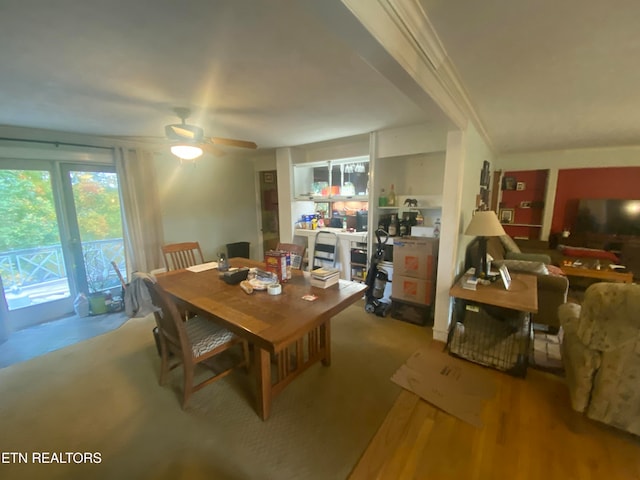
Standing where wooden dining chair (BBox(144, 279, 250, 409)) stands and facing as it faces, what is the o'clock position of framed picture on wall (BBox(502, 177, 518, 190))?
The framed picture on wall is roughly at 1 o'clock from the wooden dining chair.

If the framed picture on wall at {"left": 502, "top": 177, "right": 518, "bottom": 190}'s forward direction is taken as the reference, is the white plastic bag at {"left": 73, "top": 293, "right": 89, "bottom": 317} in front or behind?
in front

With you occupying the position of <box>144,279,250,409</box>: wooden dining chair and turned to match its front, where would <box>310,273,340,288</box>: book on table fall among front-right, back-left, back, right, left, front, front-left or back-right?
front-right

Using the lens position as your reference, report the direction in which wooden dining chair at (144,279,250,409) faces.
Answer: facing away from the viewer and to the right of the viewer

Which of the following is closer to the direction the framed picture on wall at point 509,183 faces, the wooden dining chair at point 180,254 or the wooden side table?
the wooden side table

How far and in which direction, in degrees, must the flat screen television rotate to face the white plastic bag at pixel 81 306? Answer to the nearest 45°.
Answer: approximately 45° to its right

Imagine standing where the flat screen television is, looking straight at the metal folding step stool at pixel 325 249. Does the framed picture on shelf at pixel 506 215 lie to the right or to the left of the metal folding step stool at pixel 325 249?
right

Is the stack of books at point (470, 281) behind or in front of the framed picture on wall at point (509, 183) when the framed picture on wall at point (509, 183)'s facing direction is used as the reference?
in front

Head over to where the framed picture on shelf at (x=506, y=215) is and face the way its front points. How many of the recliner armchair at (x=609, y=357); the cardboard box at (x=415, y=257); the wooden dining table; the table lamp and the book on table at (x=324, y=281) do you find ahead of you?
5

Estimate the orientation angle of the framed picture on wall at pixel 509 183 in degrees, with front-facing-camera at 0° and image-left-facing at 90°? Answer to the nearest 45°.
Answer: approximately 0°

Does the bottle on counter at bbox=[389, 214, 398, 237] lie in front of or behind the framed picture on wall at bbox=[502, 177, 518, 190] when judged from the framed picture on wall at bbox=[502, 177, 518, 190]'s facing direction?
in front

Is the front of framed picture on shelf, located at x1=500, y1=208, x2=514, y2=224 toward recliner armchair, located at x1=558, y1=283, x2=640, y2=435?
yes

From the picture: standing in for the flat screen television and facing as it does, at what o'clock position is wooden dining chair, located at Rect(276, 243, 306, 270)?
The wooden dining chair is roughly at 1 o'clock from the flat screen television.

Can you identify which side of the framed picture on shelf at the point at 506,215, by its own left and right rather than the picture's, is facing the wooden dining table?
front
